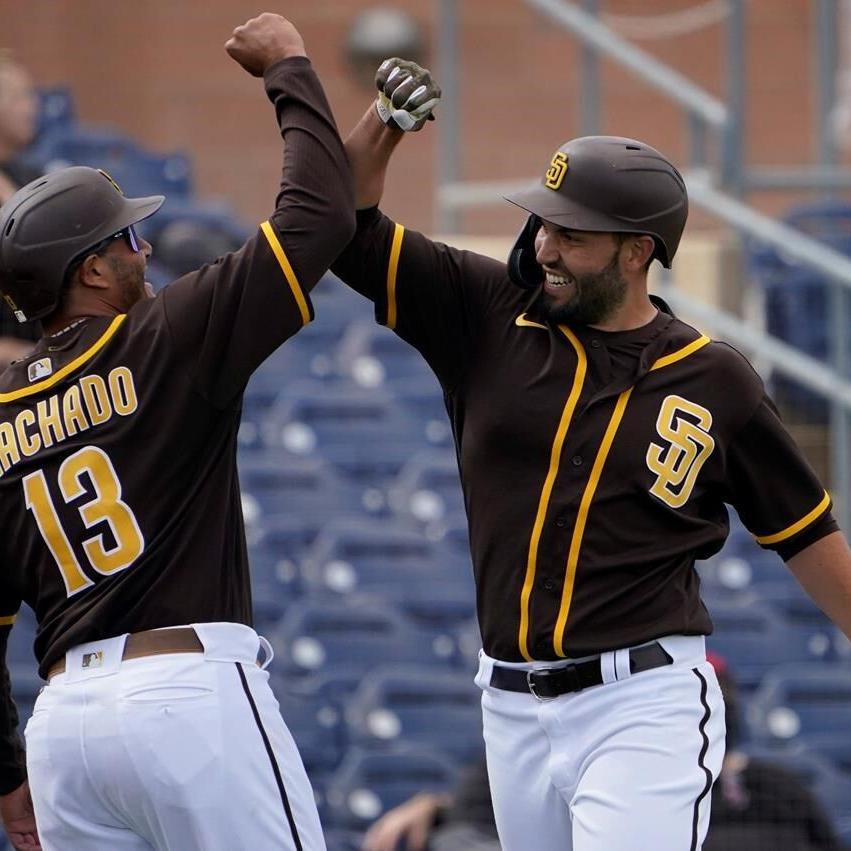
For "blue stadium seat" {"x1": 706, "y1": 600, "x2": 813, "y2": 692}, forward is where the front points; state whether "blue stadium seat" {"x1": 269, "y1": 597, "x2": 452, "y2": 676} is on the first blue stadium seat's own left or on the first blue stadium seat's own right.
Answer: on the first blue stadium seat's own right

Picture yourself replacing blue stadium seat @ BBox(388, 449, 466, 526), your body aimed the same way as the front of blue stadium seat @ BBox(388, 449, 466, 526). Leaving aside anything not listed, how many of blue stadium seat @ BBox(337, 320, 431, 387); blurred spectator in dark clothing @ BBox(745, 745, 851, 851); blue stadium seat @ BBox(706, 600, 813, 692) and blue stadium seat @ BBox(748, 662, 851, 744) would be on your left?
3

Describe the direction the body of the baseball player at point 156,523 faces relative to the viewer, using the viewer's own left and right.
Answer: facing away from the viewer and to the right of the viewer

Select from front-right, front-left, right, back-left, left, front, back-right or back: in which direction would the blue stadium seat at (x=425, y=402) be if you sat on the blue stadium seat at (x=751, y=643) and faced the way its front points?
back

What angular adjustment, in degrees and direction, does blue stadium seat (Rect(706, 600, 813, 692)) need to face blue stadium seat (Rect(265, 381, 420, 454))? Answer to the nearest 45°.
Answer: approximately 135° to its right

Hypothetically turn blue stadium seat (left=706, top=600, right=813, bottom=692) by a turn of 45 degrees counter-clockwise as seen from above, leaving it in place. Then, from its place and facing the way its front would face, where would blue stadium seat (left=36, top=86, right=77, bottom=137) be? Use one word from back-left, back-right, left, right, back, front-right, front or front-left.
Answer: back-left

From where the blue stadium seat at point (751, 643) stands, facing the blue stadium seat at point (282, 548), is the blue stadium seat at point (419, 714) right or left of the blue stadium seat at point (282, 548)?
left

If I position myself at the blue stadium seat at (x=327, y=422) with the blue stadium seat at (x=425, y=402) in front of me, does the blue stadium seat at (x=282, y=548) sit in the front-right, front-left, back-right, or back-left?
back-right

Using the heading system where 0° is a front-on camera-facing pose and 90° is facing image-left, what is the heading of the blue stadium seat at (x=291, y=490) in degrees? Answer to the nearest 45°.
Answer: approximately 315°

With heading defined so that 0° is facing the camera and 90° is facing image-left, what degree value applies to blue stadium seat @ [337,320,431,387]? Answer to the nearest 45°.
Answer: approximately 315°

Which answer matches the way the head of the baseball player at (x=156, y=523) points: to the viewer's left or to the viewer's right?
to the viewer's right

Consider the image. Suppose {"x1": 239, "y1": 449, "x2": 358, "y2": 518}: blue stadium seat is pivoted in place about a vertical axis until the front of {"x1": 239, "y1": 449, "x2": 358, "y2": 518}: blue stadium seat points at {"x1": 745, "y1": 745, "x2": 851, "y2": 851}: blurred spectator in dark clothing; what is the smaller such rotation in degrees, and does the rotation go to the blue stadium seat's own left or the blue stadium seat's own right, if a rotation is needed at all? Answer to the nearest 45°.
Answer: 0° — it already faces it
